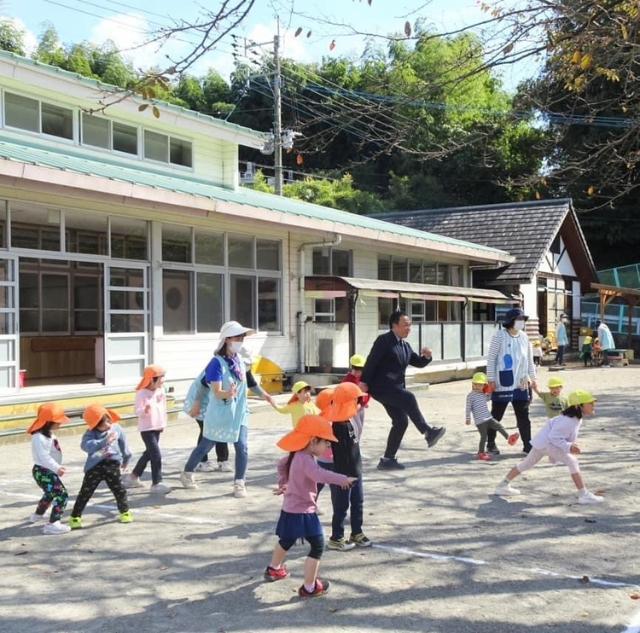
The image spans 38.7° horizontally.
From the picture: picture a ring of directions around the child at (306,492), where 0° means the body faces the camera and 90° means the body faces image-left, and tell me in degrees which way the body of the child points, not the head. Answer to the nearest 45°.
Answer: approximately 270°

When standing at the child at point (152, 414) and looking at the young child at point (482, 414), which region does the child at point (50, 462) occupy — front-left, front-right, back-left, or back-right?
back-right

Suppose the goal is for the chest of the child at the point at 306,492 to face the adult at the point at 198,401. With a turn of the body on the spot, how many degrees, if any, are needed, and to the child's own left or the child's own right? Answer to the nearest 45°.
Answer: approximately 90° to the child's own left

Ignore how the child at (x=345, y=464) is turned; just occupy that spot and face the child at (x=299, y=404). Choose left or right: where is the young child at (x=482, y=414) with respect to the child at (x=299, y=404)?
right

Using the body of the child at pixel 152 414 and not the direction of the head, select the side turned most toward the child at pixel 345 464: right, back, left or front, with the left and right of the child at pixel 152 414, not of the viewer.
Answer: front

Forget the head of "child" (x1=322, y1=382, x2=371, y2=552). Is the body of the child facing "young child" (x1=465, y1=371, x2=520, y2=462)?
no

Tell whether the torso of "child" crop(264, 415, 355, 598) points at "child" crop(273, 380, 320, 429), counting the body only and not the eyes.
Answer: no

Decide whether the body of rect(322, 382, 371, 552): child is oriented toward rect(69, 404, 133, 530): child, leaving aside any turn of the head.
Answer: no

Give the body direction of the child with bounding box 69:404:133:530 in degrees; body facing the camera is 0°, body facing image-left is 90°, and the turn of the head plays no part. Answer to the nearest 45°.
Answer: approximately 0°

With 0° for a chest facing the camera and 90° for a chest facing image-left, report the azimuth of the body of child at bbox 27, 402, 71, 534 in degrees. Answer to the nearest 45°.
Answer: approximately 270°

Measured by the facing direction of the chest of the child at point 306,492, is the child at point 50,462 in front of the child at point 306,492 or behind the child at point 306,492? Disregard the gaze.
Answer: behind

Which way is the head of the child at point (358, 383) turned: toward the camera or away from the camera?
toward the camera
